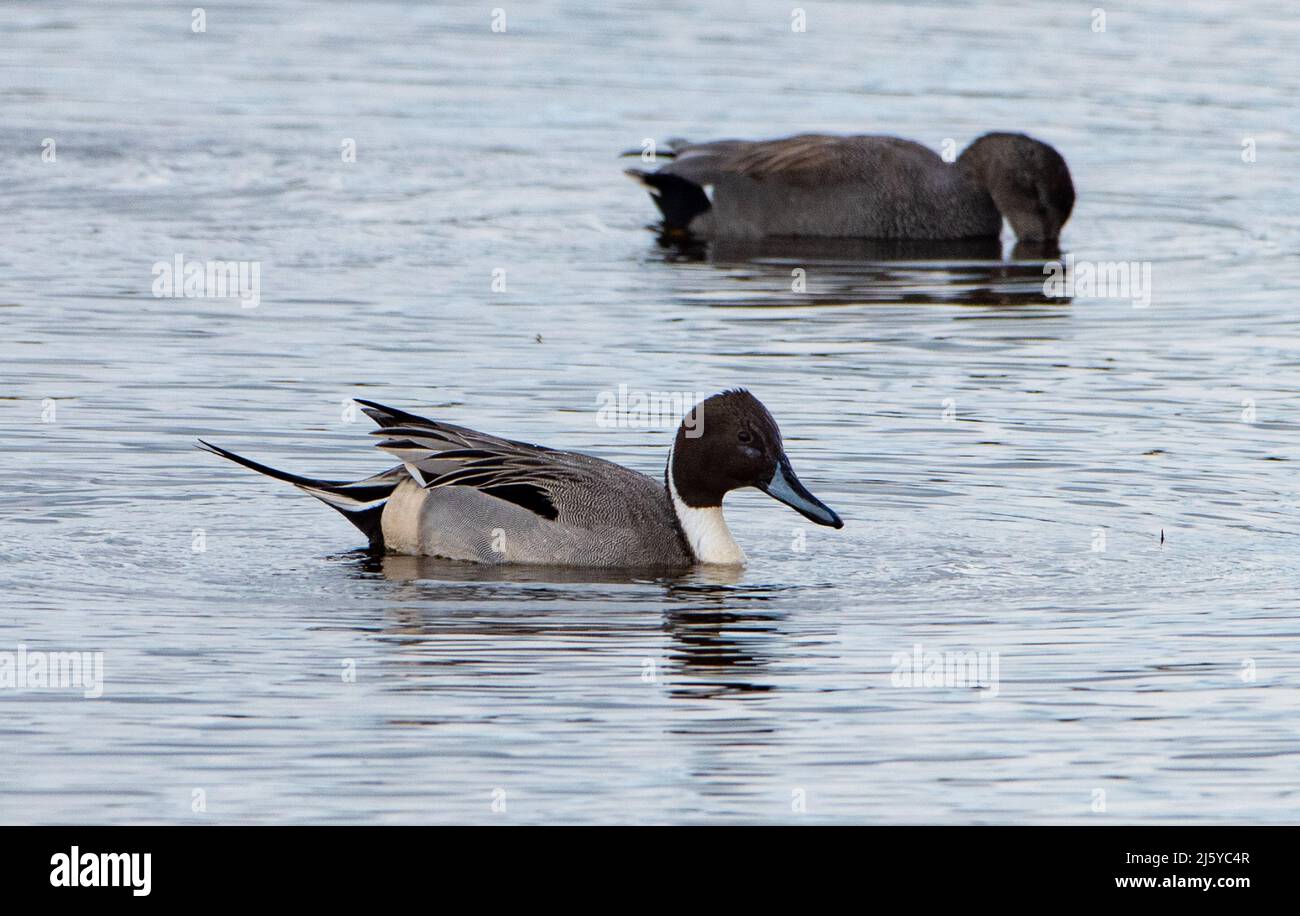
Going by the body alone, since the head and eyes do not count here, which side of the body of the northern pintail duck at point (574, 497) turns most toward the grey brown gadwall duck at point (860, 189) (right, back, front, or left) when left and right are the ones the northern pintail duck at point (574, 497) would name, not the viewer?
left

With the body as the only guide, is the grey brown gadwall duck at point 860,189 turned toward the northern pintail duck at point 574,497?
no

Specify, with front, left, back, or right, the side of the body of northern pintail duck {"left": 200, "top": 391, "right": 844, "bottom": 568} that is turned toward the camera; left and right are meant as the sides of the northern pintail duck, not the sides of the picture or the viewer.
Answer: right

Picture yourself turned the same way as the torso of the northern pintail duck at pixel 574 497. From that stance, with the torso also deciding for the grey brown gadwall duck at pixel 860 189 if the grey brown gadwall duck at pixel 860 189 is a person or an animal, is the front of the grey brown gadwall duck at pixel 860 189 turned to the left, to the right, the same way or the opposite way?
the same way

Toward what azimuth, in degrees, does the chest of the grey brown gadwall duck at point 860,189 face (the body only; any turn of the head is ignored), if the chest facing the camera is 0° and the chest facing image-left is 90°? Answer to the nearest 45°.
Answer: approximately 270°

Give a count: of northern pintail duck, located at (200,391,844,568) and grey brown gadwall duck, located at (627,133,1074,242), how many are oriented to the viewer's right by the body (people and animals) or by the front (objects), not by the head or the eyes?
2
